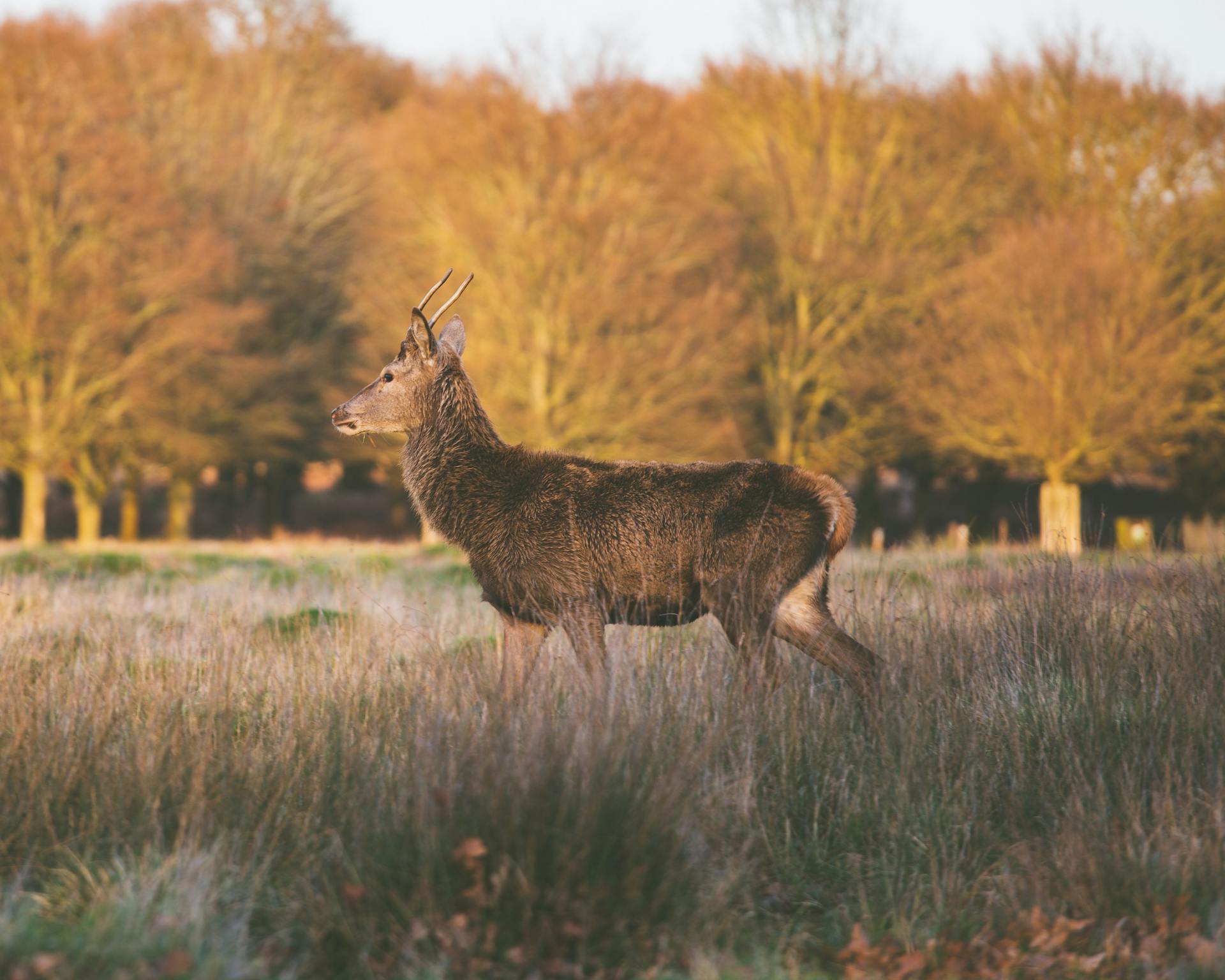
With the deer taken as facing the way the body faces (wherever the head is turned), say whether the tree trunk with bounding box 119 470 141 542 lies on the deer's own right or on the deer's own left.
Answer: on the deer's own right

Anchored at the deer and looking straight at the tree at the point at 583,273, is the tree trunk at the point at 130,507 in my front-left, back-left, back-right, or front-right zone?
front-left

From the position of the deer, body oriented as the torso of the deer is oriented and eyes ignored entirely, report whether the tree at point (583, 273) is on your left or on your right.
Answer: on your right

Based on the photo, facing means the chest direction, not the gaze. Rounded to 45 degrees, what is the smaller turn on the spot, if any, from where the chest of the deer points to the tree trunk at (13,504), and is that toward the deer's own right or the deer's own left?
approximately 45° to the deer's own right

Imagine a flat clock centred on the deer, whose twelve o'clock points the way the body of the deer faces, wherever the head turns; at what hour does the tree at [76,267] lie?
The tree is roughly at 2 o'clock from the deer.

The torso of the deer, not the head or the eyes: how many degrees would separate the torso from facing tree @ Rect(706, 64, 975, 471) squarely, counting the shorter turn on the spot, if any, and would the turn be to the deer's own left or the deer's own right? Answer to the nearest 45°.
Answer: approximately 90° to the deer's own right

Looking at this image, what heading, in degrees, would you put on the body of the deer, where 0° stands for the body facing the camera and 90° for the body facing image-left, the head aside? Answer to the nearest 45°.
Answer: approximately 90°
